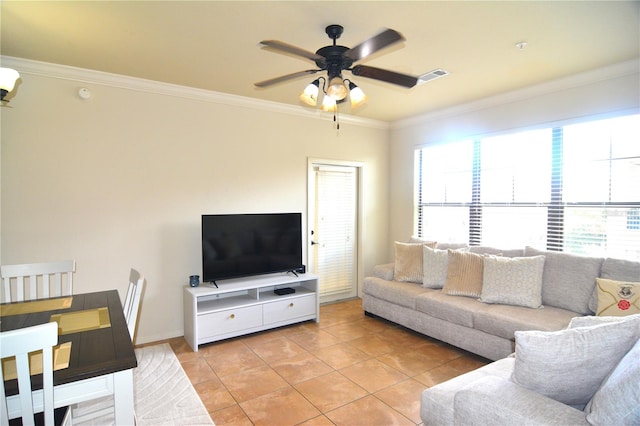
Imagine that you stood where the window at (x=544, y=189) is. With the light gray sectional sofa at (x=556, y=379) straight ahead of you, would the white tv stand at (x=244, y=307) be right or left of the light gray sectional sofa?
right

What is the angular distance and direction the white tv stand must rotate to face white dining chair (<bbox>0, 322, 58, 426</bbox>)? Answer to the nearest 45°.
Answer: approximately 45° to its right

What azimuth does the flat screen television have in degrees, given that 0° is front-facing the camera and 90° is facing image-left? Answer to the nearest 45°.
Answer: approximately 315°

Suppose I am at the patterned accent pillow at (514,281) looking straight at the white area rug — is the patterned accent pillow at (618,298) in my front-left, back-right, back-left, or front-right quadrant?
back-left

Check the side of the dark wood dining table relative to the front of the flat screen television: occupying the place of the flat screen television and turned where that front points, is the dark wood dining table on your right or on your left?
on your right
